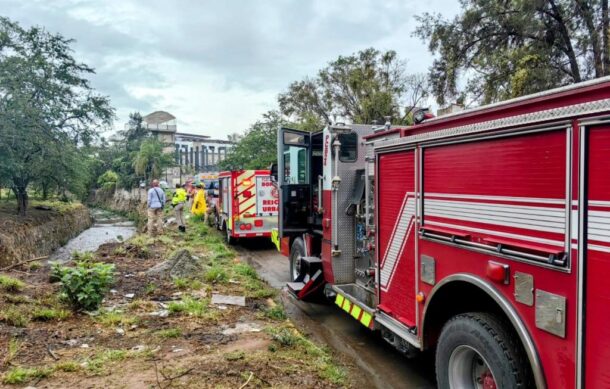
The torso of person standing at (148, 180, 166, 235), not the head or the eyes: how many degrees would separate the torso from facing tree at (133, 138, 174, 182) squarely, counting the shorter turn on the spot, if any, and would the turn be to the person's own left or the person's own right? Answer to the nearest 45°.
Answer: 0° — they already face it

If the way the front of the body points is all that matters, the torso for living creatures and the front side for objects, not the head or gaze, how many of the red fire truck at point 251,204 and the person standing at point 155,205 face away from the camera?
2

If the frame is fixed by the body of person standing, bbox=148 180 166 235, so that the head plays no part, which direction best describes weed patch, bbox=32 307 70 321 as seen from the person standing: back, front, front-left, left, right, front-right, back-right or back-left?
back

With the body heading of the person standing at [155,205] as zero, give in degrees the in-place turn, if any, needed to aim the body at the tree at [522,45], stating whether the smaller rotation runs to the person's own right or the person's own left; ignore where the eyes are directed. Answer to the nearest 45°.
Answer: approximately 90° to the person's own right

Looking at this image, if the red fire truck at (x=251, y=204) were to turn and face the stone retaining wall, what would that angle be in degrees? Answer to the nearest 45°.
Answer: approximately 45° to its left

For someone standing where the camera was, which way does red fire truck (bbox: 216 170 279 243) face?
facing away from the viewer

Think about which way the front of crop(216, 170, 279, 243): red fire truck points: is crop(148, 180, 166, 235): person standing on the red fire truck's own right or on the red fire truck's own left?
on the red fire truck's own left

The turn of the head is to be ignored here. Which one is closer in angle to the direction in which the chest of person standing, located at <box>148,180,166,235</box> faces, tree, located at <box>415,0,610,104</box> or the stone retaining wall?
the stone retaining wall

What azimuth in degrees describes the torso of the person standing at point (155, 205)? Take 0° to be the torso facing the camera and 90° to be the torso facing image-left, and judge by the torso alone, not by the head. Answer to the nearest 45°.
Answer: approximately 180°

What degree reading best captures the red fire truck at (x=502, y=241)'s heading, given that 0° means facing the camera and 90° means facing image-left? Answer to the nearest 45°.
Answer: approximately 135°

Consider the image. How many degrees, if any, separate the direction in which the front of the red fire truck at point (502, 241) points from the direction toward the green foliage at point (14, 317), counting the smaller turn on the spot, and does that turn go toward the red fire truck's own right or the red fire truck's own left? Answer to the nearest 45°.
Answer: approximately 45° to the red fire truck's own left
